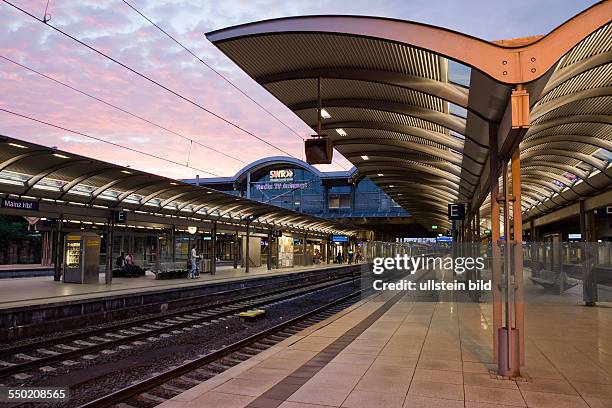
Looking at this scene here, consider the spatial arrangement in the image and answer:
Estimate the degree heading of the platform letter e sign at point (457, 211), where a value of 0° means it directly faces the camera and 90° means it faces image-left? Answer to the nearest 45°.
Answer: approximately 0°

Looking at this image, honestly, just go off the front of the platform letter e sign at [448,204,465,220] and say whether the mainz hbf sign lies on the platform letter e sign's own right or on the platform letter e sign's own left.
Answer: on the platform letter e sign's own right

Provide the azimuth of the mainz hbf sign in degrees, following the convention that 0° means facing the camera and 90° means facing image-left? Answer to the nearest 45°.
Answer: approximately 315°

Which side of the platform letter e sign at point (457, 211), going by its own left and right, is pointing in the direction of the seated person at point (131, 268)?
right

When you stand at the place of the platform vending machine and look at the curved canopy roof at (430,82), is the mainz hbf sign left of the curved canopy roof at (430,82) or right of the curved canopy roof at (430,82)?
right

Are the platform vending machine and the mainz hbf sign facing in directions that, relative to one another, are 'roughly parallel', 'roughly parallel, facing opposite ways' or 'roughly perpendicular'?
roughly perpendicular

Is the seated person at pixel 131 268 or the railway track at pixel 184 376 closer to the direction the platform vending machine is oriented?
the railway track
